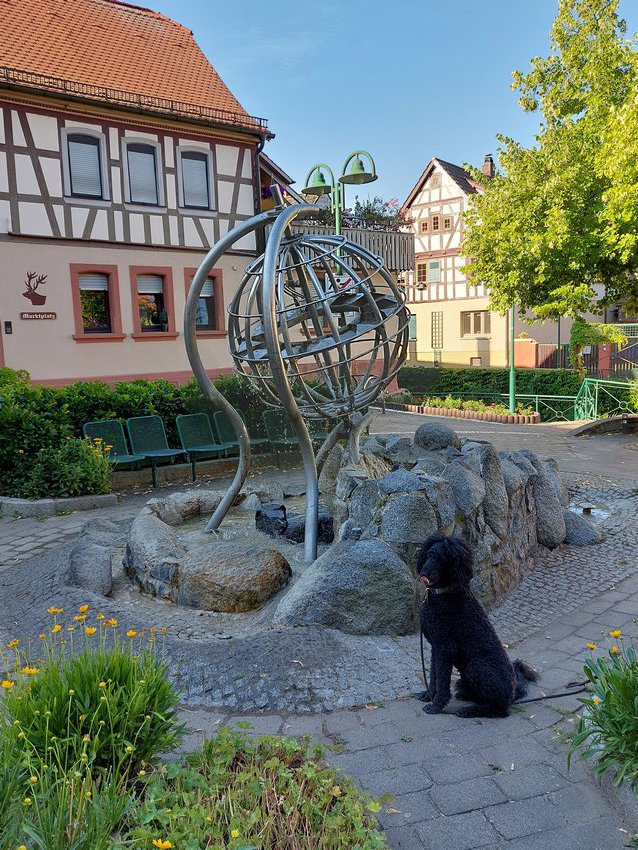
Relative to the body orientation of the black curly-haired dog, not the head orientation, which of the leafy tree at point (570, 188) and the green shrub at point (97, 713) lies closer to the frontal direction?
the green shrub

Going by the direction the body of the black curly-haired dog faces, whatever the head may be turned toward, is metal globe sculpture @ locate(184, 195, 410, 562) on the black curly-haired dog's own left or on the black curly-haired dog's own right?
on the black curly-haired dog's own right

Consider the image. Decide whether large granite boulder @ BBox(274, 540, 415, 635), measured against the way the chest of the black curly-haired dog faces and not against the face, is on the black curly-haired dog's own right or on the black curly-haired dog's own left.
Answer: on the black curly-haired dog's own right

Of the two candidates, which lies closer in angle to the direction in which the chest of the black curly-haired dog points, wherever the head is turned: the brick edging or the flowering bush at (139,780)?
the flowering bush

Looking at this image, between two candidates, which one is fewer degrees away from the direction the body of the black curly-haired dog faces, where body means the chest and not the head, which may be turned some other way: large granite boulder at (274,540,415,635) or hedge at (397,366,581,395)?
the large granite boulder
